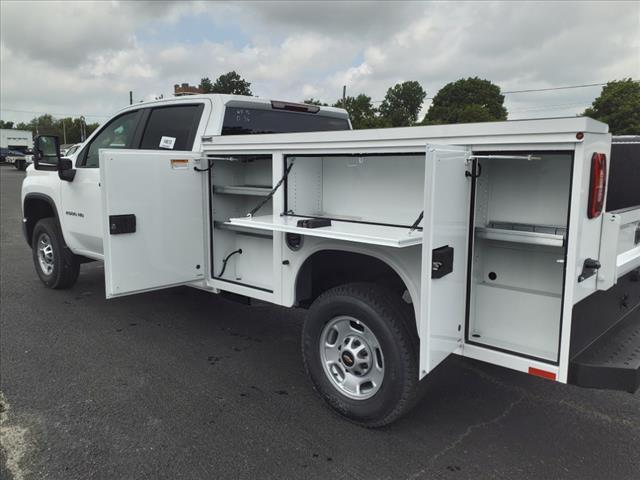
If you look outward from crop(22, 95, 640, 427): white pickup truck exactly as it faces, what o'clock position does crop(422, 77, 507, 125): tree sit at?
The tree is roughly at 2 o'clock from the white pickup truck.

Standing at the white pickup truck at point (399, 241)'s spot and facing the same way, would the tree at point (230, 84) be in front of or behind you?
in front

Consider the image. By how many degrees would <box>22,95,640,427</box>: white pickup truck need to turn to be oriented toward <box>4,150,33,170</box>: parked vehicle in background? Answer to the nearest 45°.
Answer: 0° — it already faces it

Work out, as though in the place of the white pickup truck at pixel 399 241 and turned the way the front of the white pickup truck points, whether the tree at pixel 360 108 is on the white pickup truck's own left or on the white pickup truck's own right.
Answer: on the white pickup truck's own right

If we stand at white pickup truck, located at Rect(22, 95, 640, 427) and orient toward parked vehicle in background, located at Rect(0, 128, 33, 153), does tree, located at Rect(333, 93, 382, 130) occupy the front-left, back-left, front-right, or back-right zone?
front-right

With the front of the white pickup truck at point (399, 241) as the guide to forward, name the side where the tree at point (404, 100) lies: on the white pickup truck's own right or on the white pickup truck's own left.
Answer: on the white pickup truck's own right

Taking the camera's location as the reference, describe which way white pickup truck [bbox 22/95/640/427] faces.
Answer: facing away from the viewer and to the left of the viewer

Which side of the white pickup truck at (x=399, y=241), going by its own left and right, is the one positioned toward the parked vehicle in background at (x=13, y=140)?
front
